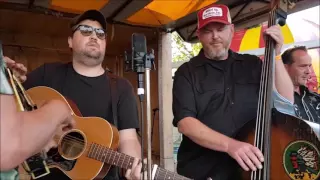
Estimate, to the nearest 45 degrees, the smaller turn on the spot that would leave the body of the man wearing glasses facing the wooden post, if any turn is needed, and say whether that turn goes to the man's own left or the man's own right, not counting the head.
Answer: approximately 135° to the man's own left

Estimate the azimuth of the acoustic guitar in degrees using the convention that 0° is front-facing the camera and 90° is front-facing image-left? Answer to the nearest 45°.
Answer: approximately 0°

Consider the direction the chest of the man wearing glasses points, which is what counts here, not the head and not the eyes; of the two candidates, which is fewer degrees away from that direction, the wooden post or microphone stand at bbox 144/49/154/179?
the microphone stand
